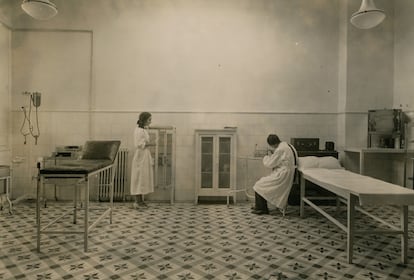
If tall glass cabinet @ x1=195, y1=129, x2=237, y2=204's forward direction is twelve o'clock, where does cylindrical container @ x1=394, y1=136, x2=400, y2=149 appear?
The cylindrical container is roughly at 9 o'clock from the tall glass cabinet.

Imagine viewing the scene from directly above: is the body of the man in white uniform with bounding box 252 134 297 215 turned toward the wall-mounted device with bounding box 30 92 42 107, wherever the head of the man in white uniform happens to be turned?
yes

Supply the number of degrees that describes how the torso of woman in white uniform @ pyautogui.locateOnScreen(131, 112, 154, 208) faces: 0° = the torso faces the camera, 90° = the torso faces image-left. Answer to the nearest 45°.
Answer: approximately 270°

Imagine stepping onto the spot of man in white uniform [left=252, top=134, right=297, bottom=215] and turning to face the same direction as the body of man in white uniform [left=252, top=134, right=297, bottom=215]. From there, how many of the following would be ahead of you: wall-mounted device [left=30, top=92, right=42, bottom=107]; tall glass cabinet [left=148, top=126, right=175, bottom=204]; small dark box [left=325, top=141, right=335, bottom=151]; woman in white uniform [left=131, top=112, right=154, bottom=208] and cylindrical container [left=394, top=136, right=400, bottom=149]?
3

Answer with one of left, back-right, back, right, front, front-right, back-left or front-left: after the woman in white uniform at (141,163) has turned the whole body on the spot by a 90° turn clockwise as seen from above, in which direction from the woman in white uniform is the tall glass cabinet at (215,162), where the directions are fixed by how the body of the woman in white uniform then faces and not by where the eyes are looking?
left

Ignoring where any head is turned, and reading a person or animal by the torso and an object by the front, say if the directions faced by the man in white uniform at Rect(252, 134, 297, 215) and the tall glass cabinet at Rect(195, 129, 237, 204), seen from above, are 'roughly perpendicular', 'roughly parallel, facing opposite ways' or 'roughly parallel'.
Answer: roughly perpendicular

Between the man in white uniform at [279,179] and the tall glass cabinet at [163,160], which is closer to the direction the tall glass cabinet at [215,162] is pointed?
the man in white uniform

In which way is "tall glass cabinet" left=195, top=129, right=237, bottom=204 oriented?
toward the camera

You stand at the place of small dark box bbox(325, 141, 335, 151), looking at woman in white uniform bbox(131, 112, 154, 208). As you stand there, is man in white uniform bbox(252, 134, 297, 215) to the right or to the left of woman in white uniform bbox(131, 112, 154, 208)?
left

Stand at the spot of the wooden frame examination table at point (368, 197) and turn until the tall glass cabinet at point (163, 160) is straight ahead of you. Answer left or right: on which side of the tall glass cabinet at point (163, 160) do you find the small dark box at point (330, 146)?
right

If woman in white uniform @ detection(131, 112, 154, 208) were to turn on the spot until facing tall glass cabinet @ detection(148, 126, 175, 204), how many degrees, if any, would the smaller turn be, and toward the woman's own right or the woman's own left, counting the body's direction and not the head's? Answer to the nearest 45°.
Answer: approximately 45° to the woman's own left

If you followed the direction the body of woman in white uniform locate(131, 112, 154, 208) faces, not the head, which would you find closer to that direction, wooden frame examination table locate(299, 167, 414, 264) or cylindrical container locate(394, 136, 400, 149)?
the cylindrical container

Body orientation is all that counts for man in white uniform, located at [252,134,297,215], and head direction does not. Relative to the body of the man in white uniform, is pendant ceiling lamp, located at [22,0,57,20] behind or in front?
in front

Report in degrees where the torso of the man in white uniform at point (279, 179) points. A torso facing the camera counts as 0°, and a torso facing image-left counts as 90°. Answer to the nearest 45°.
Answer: approximately 90°

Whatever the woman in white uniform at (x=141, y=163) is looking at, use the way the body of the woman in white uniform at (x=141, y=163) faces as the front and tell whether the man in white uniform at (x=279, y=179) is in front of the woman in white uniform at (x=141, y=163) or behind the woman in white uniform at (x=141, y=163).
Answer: in front
